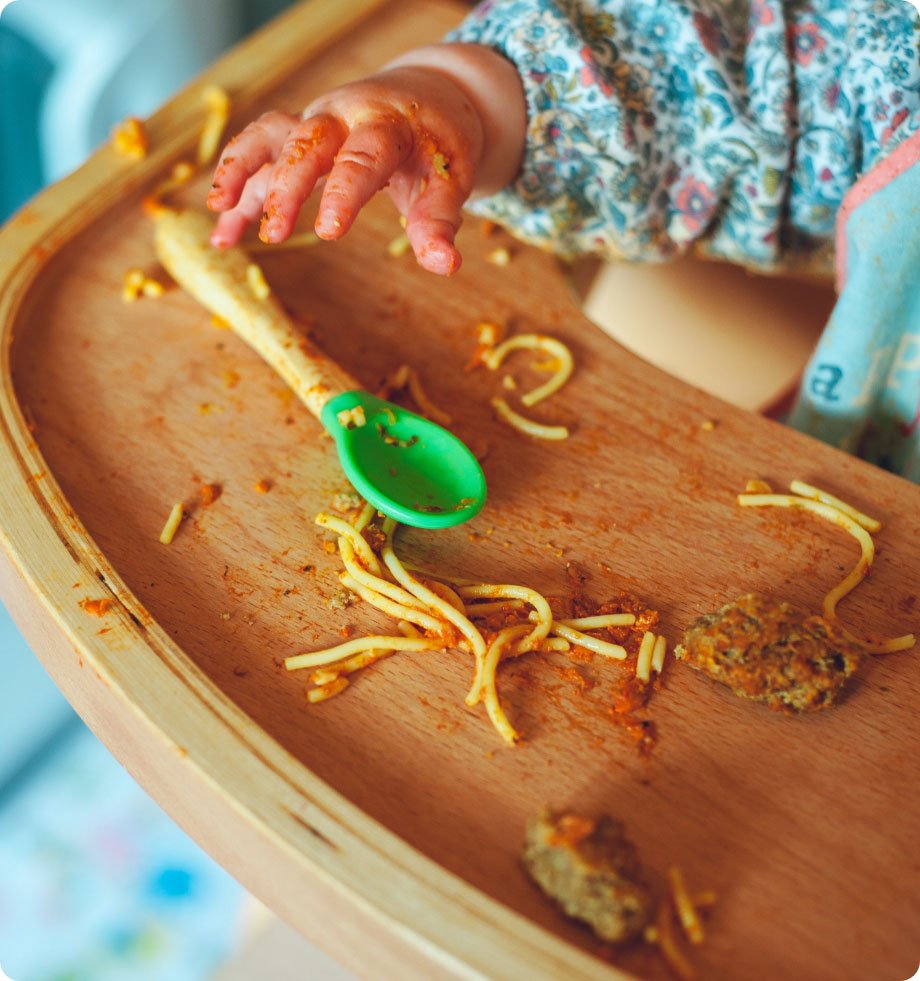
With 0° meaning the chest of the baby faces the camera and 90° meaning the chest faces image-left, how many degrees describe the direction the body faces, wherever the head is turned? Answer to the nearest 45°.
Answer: approximately 45°
